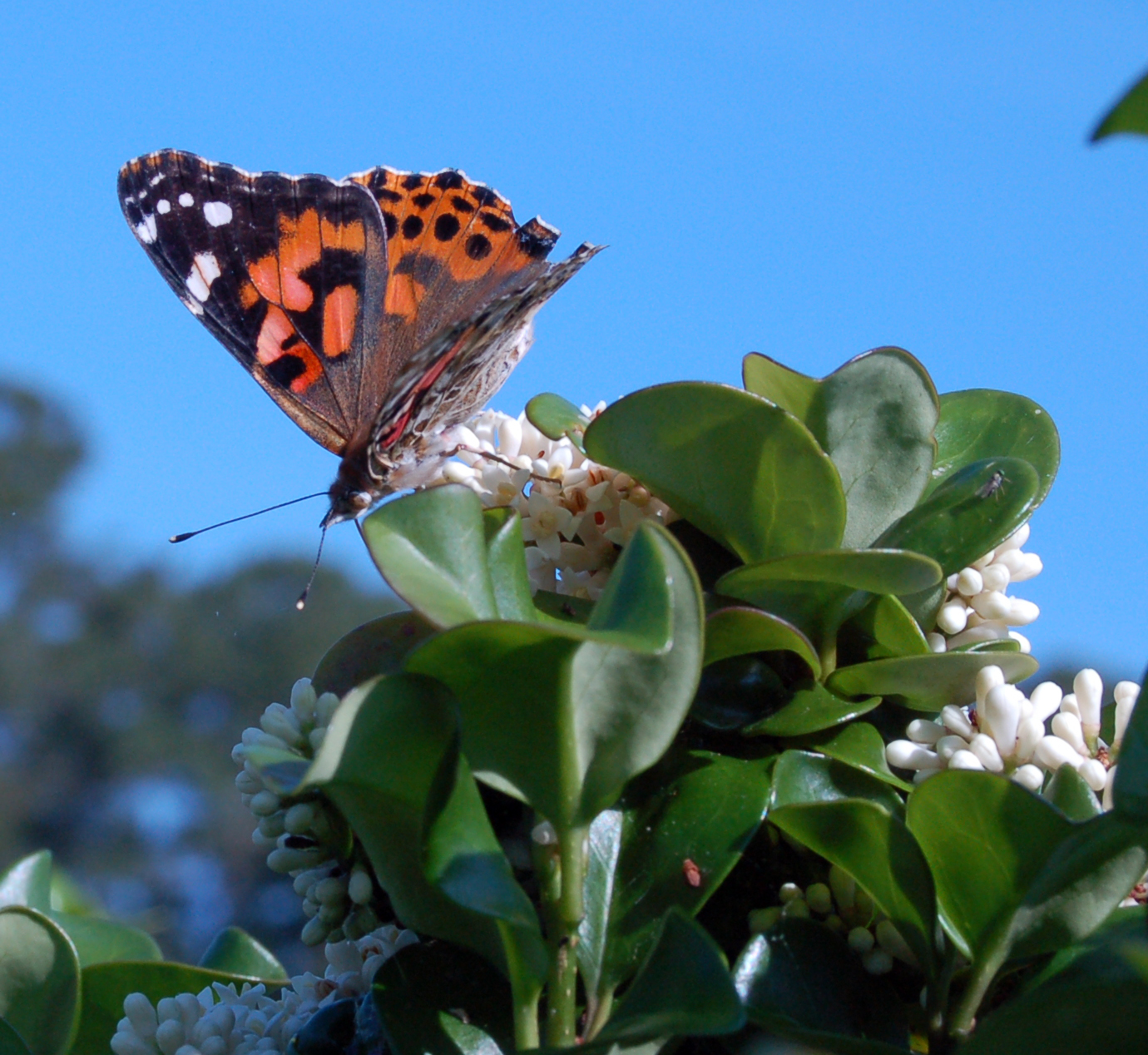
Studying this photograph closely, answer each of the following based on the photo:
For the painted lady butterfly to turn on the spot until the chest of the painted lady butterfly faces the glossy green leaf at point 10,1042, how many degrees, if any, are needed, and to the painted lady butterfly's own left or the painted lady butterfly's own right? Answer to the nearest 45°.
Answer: approximately 45° to the painted lady butterfly's own left

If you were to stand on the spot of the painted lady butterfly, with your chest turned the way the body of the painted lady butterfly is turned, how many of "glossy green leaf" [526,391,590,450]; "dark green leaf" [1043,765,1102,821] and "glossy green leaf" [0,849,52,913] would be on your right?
0

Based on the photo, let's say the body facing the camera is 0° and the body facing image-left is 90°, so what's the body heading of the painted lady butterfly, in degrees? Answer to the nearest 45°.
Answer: approximately 45°

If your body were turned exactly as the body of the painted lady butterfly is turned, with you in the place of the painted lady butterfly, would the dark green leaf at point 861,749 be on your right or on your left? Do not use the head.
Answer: on your left

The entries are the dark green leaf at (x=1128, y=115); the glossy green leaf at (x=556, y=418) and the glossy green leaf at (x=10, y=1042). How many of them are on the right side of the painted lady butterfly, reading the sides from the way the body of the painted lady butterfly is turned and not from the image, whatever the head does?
0

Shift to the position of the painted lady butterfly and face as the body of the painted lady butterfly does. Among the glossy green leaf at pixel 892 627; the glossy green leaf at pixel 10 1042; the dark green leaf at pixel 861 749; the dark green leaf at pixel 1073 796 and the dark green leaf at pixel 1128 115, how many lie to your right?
0

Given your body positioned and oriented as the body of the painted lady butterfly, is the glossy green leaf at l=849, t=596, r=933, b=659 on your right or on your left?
on your left

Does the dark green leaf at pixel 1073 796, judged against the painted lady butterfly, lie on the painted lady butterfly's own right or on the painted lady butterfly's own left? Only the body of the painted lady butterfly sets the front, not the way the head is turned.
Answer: on the painted lady butterfly's own left

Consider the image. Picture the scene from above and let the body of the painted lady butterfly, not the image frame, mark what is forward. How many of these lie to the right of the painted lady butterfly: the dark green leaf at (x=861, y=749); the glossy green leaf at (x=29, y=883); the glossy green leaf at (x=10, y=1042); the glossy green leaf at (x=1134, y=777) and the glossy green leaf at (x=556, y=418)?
0

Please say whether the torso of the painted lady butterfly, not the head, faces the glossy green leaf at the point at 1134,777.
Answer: no

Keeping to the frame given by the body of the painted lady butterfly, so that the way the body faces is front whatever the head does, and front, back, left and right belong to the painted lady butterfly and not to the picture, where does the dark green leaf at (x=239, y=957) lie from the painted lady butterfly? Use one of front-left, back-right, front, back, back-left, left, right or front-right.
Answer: front-left
